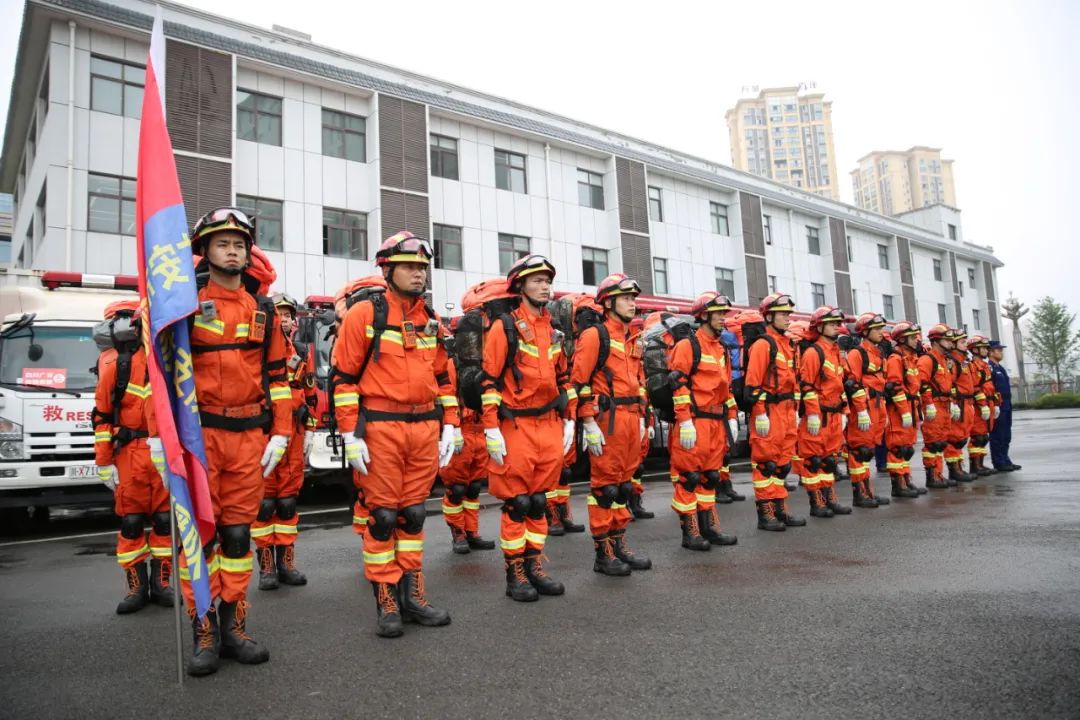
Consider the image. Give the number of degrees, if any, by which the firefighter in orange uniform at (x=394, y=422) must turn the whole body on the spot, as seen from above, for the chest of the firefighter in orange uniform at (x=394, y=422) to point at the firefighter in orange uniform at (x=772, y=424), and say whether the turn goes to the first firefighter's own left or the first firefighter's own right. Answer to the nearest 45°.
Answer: approximately 90° to the first firefighter's own left

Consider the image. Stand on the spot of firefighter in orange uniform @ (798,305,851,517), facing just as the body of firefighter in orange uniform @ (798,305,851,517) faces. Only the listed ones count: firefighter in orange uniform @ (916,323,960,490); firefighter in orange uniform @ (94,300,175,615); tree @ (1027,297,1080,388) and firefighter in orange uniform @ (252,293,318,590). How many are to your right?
2

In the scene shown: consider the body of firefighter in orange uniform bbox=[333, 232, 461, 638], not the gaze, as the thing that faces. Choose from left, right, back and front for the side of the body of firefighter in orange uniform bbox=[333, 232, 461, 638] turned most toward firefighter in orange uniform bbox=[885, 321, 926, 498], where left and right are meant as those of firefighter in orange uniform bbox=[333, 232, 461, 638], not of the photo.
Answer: left

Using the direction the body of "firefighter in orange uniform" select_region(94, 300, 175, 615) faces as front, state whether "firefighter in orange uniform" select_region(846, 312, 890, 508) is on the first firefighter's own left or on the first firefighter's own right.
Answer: on the first firefighter's own left

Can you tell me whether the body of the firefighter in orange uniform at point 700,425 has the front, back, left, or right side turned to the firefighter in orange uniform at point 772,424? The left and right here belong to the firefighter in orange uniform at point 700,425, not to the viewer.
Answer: left

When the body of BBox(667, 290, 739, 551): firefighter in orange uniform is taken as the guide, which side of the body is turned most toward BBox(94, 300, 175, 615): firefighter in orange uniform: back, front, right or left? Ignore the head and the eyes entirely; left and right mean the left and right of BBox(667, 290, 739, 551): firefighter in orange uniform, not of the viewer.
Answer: right

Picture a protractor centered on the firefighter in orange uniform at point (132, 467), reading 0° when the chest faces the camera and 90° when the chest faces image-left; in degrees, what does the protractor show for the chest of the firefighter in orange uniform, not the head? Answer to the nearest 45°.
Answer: approximately 0°

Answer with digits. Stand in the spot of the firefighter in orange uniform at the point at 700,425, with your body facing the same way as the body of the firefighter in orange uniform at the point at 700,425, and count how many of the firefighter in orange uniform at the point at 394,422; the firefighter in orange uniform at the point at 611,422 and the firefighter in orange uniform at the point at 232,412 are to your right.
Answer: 3

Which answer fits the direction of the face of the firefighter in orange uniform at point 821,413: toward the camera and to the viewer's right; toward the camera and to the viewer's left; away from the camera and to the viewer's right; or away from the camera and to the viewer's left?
toward the camera and to the viewer's right

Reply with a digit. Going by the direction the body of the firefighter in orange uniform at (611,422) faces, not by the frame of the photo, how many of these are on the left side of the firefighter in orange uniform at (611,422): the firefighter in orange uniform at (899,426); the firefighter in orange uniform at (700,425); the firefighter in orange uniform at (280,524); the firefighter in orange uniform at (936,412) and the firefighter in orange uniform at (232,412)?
3

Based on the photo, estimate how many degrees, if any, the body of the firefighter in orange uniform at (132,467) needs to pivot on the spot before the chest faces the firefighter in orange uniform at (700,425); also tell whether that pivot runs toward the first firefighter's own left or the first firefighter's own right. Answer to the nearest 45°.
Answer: approximately 90° to the first firefighter's own left
